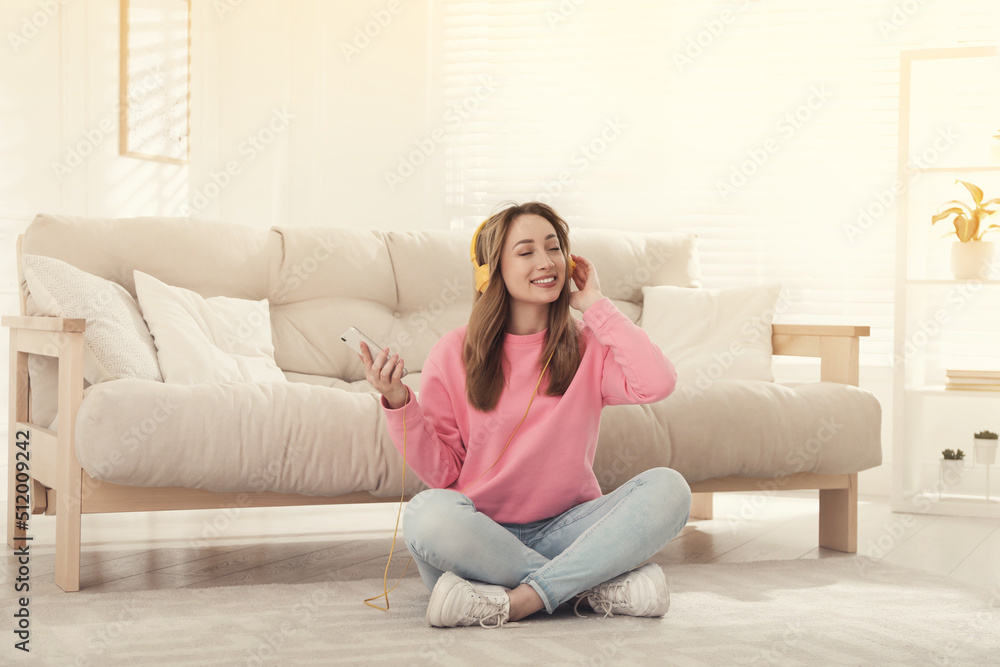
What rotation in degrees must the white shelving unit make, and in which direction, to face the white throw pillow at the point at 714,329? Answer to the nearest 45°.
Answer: approximately 45° to its right

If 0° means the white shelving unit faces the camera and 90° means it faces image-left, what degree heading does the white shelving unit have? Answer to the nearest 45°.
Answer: approximately 0°

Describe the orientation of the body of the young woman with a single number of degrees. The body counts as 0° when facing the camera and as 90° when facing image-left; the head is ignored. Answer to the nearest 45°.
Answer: approximately 0°
